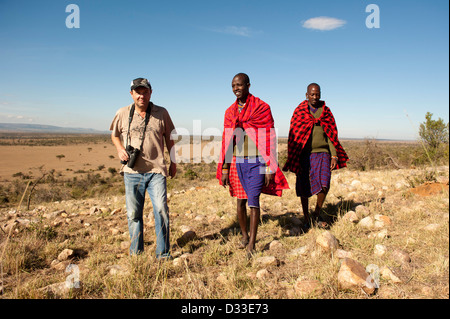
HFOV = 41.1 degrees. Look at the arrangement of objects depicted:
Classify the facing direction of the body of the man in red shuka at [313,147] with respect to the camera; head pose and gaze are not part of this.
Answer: toward the camera

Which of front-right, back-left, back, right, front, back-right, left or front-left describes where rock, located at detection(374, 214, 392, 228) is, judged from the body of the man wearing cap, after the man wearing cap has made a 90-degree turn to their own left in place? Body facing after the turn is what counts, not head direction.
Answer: front

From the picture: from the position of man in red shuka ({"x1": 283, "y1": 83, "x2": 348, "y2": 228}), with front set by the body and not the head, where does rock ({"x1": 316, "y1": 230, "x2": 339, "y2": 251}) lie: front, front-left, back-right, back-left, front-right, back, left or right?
front

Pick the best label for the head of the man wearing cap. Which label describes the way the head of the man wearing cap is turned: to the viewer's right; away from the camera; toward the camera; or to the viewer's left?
toward the camera

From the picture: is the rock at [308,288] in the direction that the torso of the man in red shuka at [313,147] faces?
yes

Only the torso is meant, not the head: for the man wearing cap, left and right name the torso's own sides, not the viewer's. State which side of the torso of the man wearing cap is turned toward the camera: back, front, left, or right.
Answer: front

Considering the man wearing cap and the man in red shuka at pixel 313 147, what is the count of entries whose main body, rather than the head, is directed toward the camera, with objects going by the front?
2

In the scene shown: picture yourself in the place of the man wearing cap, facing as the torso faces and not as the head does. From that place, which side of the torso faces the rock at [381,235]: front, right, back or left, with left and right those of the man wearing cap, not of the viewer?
left
